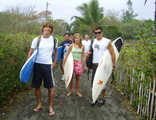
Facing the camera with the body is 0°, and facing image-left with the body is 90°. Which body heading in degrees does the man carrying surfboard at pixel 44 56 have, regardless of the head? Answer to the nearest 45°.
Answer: approximately 0°

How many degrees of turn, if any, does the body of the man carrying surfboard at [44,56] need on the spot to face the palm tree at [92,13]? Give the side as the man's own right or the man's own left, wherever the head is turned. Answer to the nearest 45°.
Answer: approximately 180°

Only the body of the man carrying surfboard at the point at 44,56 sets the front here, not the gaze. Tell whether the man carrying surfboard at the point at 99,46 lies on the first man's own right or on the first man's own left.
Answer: on the first man's own left
